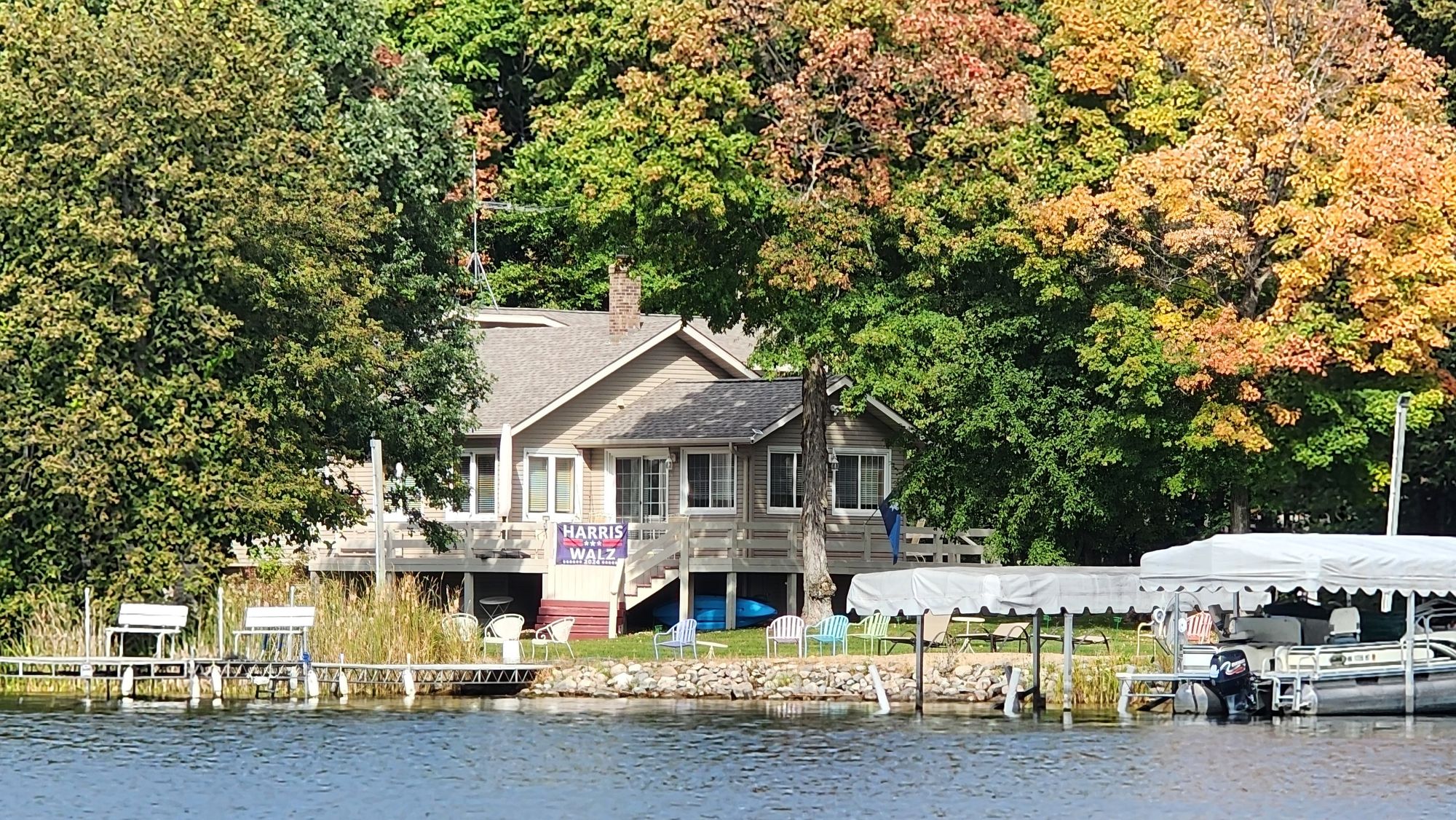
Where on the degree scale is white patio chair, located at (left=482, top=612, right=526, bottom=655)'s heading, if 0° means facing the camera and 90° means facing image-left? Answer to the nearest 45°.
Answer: approximately 45°

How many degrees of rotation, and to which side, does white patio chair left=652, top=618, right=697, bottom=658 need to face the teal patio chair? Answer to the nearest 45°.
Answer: approximately 135° to its left

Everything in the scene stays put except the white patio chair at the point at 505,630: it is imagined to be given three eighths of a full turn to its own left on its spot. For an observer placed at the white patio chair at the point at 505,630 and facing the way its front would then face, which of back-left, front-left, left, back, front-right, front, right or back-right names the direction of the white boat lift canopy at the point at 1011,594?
front-right

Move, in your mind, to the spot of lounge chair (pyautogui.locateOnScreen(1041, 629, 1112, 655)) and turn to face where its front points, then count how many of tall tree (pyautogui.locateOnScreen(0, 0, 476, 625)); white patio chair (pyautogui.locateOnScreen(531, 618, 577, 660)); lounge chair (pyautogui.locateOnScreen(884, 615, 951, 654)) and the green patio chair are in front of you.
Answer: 4

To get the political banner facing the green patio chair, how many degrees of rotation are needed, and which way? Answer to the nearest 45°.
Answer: approximately 45° to its left

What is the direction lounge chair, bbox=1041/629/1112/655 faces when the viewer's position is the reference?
facing to the left of the viewer

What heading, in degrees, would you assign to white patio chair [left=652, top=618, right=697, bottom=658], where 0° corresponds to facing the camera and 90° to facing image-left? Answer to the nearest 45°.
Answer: approximately 45°

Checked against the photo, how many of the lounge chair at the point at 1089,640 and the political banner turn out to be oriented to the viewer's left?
1

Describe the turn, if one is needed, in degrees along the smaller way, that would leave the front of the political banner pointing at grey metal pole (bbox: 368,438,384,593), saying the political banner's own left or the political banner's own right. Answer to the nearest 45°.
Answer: approximately 45° to the political banner's own right

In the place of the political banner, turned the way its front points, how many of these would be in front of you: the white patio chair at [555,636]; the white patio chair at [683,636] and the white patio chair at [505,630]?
3
